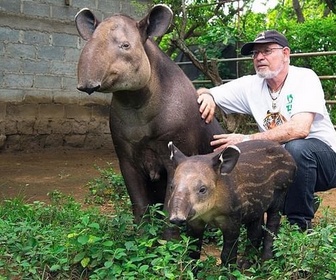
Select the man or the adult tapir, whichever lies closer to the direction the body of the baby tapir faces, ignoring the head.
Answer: the adult tapir

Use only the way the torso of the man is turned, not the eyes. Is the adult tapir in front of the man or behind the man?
in front

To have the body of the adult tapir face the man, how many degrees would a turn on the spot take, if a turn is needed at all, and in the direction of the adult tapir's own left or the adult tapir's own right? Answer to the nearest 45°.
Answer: approximately 135° to the adult tapir's own left

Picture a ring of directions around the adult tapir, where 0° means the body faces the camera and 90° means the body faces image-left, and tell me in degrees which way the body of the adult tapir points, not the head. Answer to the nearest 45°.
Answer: approximately 45°

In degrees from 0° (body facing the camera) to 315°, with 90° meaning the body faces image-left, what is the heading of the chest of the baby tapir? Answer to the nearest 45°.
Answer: approximately 45°

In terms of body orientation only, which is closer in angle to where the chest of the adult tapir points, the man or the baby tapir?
the baby tapir

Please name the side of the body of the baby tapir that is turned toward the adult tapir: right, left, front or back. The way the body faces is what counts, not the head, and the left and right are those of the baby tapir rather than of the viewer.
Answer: right
